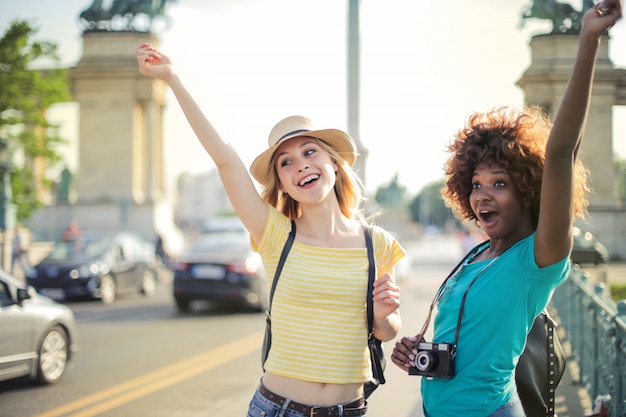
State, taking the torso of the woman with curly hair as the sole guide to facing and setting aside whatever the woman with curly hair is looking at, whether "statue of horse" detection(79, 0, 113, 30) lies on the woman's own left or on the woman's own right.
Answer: on the woman's own right

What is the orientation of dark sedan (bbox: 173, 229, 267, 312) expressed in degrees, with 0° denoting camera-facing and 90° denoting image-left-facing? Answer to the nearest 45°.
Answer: approximately 225°

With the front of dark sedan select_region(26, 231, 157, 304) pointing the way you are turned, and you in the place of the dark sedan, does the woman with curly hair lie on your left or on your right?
on your left

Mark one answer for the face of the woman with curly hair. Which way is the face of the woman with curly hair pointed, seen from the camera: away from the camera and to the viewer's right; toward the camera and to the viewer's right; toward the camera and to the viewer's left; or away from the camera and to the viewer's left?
toward the camera and to the viewer's left

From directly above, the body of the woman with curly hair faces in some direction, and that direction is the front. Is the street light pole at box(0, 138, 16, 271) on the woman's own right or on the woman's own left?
on the woman's own right

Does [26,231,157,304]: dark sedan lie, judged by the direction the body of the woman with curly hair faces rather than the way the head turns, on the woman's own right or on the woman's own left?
on the woman's own right
